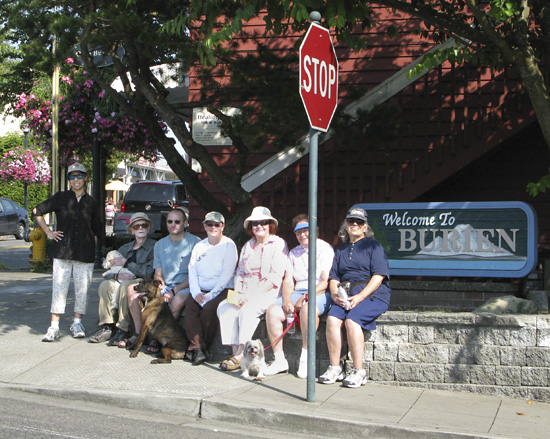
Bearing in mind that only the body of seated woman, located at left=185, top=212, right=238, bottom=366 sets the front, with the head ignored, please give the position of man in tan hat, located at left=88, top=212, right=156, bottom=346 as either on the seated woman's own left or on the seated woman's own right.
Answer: on the seated woman's own right

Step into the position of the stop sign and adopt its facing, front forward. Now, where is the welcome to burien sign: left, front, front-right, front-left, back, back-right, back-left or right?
left

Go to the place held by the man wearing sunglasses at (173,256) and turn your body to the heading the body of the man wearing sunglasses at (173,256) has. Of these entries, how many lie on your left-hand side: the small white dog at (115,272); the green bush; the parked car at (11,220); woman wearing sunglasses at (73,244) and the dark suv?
0

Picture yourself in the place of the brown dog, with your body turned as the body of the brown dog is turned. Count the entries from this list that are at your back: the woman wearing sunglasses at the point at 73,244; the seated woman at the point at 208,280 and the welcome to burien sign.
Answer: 2

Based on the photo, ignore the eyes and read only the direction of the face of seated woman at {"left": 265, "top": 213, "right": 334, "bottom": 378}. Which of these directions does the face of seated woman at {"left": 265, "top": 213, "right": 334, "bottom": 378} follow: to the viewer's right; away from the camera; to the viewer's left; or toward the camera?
toward the camera

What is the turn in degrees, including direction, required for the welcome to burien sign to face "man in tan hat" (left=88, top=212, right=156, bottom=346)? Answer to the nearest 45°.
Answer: approximately 90° to its right

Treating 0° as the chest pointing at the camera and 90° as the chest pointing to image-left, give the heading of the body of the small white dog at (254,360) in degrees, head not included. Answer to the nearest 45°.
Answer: approximately 0°

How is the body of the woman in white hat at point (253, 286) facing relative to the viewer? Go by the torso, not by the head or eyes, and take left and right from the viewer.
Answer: facing the viewer and to the left of the viewer

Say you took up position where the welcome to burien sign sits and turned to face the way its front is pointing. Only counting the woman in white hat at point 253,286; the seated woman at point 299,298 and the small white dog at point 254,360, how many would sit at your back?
0

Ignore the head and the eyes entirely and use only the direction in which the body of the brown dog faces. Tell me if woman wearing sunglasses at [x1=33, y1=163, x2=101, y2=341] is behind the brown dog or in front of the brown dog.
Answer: in front

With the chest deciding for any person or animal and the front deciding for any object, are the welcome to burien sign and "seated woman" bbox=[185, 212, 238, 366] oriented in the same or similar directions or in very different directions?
same or similar directions

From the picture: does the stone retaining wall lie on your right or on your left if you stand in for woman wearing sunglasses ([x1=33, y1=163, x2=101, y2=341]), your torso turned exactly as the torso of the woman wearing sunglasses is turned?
on your left

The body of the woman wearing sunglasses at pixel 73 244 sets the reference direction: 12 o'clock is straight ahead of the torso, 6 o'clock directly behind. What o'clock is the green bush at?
The green bush is roughly at 6 o'clock from the woman wearing sunglasses.

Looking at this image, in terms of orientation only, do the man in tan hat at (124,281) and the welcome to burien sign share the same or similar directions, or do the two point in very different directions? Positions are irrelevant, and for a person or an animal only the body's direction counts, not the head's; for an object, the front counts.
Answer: same or similar directions

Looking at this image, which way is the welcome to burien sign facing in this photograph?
toward the camera

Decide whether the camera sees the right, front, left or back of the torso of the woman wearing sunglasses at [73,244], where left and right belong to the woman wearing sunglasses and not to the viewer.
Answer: front

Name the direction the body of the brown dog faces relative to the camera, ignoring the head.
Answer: to the viewer's left

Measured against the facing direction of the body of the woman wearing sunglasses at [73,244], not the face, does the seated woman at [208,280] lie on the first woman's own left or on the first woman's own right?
on the first woman's own left

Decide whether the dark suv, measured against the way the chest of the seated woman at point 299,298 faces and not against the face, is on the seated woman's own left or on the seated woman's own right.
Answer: on the seated woman's own right

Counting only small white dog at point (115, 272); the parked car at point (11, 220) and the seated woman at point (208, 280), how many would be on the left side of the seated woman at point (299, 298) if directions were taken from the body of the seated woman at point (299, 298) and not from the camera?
0

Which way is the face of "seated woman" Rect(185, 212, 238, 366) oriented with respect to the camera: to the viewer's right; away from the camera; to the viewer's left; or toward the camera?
toward the camera
